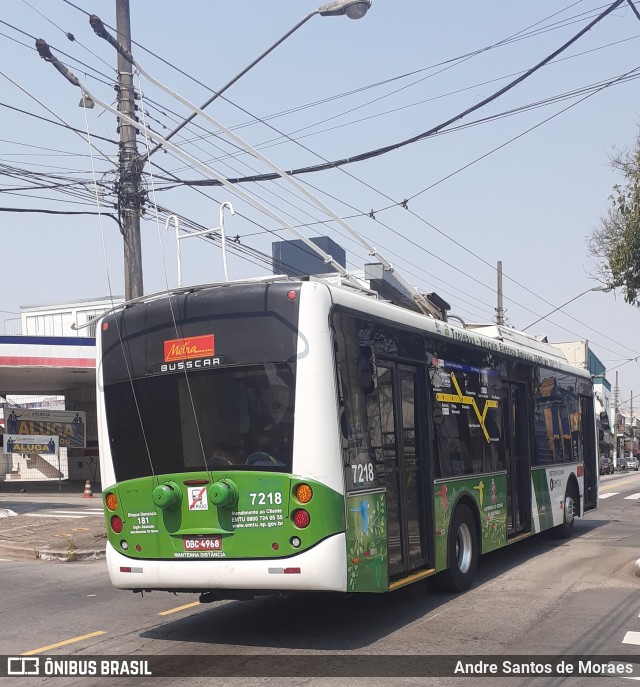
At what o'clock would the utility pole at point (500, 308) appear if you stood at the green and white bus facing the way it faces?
The utility pole is roughly at 11 o'clock from the green and white bus.

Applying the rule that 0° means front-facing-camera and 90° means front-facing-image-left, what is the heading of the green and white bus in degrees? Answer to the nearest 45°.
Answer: approximately 225°
